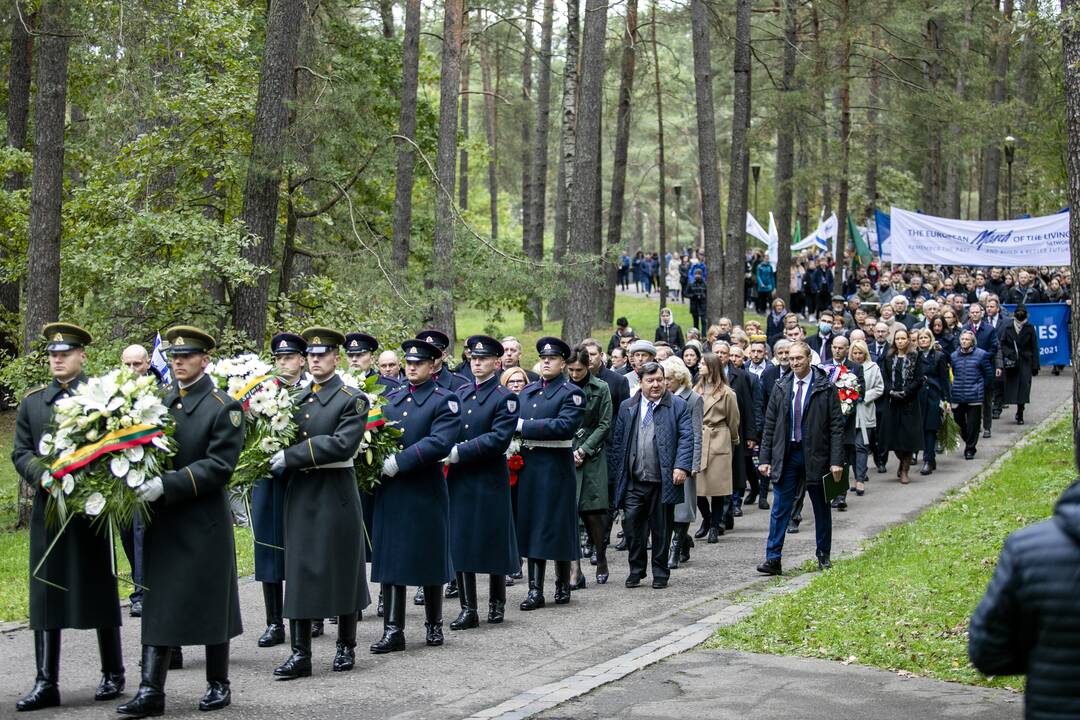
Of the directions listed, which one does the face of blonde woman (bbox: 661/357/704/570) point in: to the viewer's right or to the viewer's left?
to the viewer's left

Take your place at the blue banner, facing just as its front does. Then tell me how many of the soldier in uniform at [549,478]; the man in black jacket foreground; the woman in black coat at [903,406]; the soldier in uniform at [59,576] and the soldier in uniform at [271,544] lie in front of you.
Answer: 5

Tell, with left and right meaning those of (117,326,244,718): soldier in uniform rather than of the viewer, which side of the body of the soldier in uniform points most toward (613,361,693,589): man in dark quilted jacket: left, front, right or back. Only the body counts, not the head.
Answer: back

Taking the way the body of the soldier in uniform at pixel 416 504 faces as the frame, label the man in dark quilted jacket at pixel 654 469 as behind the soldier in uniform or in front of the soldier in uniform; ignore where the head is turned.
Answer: behind

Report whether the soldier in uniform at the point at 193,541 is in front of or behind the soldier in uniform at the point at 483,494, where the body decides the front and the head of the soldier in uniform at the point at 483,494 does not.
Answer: in front

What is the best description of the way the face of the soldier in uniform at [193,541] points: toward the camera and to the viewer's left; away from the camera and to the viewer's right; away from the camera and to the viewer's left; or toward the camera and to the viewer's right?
toward the camera and to the viewer's left

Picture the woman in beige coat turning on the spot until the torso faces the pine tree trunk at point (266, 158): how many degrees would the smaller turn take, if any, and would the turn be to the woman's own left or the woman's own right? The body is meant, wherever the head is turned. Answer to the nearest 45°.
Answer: approximately 45° to the woman's own right

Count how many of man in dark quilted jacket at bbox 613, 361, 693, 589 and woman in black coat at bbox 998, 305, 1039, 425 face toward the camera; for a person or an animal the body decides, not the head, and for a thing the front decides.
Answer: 2

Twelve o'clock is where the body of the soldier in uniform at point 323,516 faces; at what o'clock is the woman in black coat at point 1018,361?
The woman in black coat is roughly at 6 o'clock from the soldier in uniform.

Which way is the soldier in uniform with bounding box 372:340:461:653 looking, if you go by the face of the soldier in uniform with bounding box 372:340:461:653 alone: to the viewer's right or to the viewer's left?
to the viewer's left

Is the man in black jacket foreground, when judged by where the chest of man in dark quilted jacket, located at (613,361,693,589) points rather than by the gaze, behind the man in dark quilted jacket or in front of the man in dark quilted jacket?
in front
